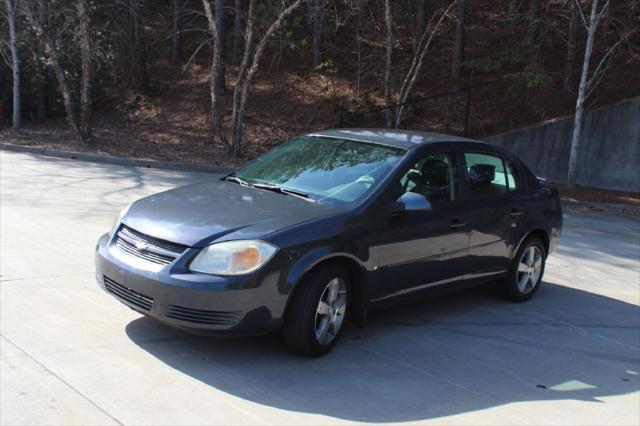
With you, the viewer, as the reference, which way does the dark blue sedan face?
facing the viewer and to the left of the viewer

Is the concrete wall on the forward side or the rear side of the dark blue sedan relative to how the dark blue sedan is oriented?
on the rear side
